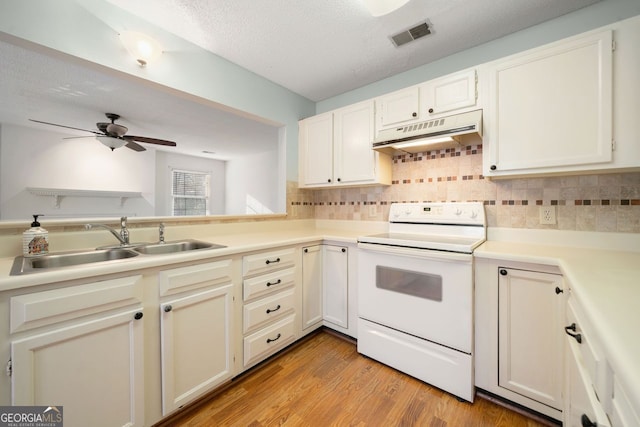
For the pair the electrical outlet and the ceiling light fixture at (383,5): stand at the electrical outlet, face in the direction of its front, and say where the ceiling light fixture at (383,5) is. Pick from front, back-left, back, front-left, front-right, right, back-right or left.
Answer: front-right

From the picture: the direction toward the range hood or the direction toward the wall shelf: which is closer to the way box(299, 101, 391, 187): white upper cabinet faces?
the wall shelf

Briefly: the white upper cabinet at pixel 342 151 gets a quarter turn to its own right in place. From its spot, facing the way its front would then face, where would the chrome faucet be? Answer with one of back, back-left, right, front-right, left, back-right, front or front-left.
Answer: left

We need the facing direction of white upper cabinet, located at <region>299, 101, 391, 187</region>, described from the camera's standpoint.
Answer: facing the viewer and to the left of the viewer

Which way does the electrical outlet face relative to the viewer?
toward the camera

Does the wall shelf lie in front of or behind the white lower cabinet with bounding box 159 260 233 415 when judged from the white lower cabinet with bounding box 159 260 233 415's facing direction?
behind

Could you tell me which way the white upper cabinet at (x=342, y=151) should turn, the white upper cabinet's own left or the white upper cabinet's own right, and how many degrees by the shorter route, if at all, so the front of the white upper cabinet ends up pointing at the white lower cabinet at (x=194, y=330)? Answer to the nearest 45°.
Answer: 0° — it already faces it

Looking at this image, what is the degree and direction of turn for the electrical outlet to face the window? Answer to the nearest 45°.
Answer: approximately 90° to its right

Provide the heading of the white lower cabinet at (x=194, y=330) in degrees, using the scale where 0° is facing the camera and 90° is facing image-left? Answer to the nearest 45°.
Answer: approximately 315°

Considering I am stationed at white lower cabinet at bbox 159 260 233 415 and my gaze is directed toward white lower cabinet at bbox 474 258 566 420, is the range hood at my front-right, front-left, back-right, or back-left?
front-left

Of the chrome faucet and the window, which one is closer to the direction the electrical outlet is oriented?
the chrome faucet

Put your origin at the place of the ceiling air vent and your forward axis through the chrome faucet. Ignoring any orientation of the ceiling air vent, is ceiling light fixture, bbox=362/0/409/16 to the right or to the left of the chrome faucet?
left

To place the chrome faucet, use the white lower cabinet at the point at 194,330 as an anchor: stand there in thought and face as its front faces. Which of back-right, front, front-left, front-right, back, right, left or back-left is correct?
back

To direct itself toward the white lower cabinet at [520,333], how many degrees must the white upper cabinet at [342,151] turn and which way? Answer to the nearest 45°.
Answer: approximately 90° to its left
